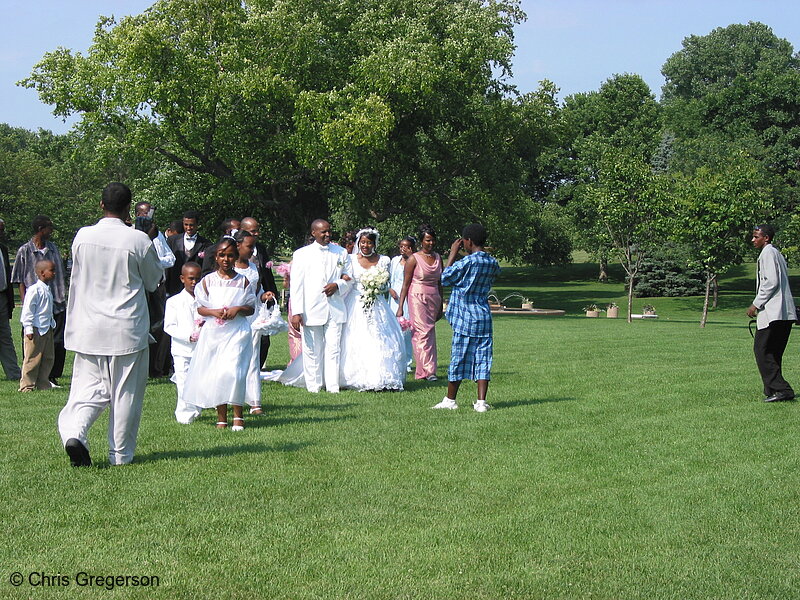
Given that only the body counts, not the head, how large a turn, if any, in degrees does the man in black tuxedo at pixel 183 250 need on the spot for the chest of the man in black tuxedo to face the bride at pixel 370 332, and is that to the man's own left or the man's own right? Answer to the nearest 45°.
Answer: approximately 45° to the man's own left

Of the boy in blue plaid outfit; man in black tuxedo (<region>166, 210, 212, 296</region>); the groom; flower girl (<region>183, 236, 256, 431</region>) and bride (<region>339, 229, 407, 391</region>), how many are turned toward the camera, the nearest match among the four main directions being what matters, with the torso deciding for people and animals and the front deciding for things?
4

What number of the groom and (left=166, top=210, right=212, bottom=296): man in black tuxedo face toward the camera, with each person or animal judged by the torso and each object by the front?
2

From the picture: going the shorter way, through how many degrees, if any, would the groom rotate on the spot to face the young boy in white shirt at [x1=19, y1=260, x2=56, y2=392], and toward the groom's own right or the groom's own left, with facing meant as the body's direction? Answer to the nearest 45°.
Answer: approximately 90° to the groom's own right

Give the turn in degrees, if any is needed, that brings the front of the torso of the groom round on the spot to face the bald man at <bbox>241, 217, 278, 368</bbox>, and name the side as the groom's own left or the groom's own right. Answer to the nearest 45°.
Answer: approximately 90° to the groom's own right

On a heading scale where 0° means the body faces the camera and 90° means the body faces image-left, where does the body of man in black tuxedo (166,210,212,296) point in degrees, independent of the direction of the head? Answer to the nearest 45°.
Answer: approximately 0°
